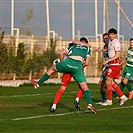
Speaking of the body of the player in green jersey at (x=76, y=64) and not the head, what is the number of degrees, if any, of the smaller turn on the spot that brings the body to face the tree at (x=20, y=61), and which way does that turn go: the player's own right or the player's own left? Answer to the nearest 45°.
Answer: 0° — they already face it

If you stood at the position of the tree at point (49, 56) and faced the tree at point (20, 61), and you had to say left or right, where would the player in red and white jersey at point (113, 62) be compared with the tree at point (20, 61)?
left

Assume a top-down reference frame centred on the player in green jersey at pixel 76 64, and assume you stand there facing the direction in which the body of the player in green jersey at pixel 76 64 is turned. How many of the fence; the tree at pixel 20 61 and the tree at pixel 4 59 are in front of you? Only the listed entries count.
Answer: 3

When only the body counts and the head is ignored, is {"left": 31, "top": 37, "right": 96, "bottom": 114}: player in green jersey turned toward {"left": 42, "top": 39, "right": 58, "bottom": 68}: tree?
yes

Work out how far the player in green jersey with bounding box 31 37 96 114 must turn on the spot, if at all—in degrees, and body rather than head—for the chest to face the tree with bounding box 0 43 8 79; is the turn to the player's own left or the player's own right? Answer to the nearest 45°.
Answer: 0° — they already face it
